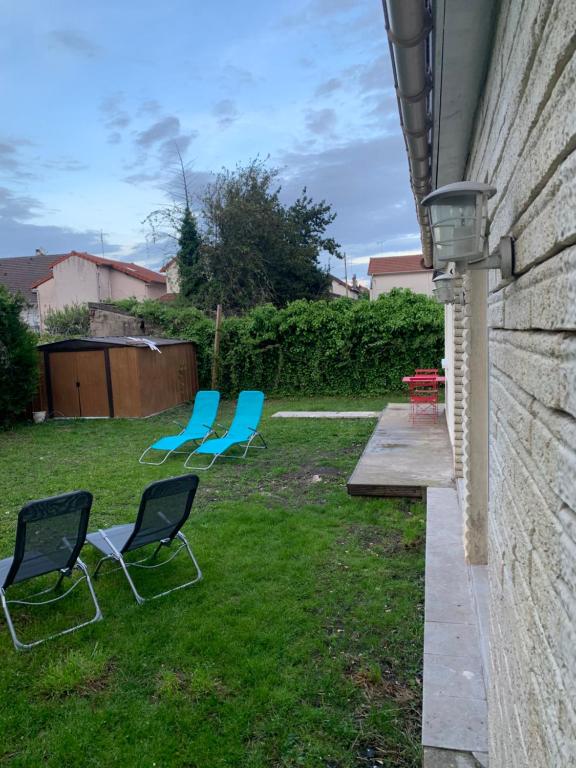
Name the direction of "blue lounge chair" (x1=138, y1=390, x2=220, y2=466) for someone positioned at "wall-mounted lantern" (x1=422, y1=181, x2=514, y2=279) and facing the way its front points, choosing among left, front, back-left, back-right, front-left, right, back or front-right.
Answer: front-right

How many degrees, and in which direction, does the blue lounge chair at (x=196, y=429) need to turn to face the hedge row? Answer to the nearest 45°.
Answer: approximately 180°

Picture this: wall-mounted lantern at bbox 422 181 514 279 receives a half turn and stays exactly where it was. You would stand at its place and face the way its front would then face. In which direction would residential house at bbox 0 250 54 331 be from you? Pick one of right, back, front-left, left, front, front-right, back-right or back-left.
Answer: back-left

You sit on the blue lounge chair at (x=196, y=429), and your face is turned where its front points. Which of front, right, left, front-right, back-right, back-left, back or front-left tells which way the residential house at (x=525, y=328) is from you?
front-left

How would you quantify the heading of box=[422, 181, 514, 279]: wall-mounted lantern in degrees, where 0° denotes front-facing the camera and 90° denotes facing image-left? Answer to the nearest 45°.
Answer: approximately 90°

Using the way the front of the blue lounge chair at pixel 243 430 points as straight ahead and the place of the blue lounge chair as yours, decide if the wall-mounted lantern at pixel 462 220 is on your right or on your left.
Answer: on your left

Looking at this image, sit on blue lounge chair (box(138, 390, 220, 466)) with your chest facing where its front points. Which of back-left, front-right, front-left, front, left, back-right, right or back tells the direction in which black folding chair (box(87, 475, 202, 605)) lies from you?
front-left

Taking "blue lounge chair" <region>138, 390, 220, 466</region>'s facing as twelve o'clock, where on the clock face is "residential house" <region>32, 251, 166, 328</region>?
The residential house is roughly at 4 o'clock from the blue lounge chair.
